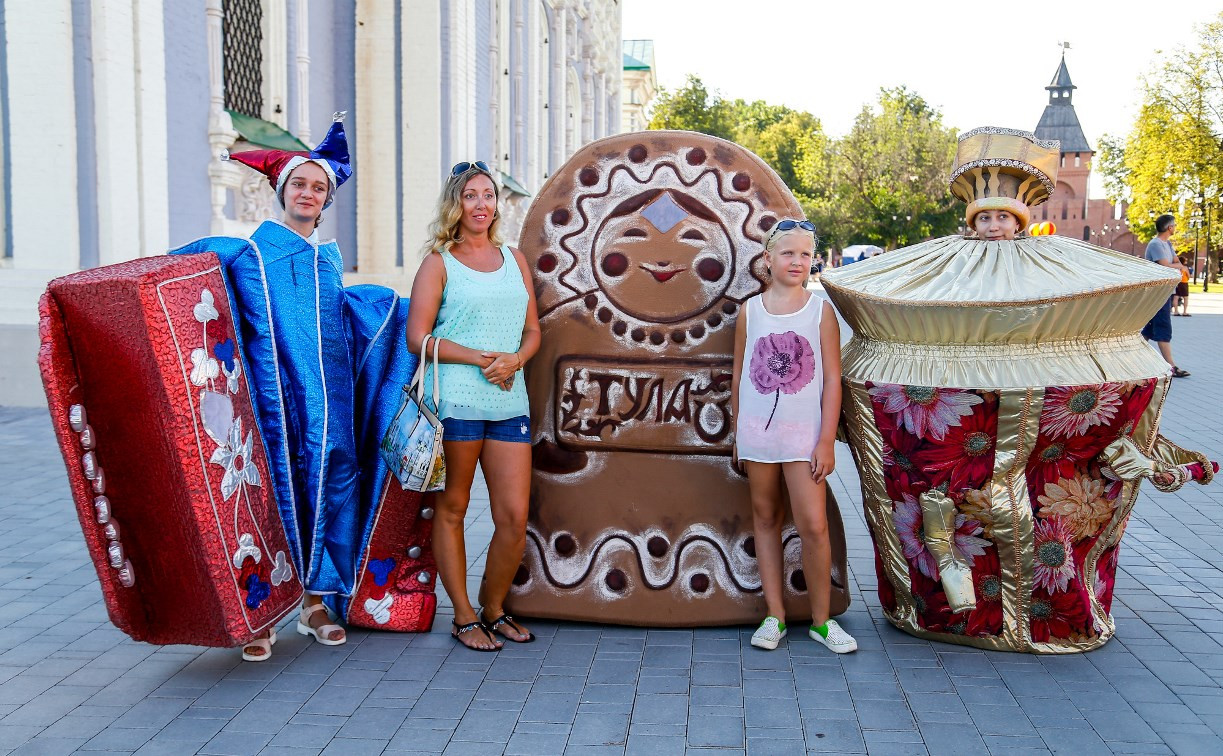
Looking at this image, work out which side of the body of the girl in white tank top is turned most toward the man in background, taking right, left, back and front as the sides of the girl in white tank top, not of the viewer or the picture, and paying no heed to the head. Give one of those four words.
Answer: back

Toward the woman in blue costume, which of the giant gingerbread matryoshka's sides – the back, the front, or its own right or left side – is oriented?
right

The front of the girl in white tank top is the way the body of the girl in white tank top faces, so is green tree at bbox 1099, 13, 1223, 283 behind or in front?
behind

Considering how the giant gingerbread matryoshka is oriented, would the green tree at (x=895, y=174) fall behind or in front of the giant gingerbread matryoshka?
behind

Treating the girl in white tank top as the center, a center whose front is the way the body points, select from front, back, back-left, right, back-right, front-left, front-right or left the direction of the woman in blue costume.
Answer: right

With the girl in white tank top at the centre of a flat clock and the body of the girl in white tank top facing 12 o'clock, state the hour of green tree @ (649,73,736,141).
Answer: The green tree is roughly at 6 o'clock from the girl in white tank top.

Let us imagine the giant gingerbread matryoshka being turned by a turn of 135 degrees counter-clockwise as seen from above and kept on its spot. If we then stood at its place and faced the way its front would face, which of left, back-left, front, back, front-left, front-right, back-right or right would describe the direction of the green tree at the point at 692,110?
front-left

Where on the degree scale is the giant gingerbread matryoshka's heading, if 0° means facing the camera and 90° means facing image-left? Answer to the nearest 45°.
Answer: approximately 0°

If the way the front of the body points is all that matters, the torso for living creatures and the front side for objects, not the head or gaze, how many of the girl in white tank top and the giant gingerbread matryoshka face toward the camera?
2

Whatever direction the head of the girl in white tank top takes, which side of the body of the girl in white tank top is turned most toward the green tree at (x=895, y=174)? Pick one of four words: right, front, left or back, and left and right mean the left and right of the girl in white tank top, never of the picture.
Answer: back

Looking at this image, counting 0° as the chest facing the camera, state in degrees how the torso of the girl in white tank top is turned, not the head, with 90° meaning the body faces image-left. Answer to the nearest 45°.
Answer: approximately 0°
